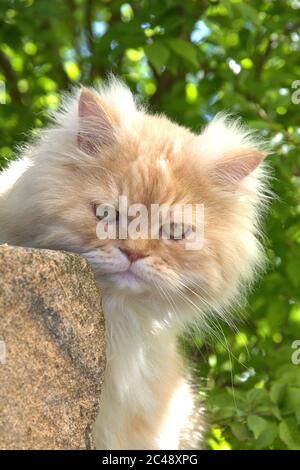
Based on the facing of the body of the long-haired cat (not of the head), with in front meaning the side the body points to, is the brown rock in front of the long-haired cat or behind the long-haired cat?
in front

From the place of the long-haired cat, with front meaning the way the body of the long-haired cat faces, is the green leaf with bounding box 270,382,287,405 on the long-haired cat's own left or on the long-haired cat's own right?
on the long-haired cat's own left

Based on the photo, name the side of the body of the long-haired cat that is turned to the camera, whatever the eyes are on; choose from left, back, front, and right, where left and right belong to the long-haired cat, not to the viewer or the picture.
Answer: front
